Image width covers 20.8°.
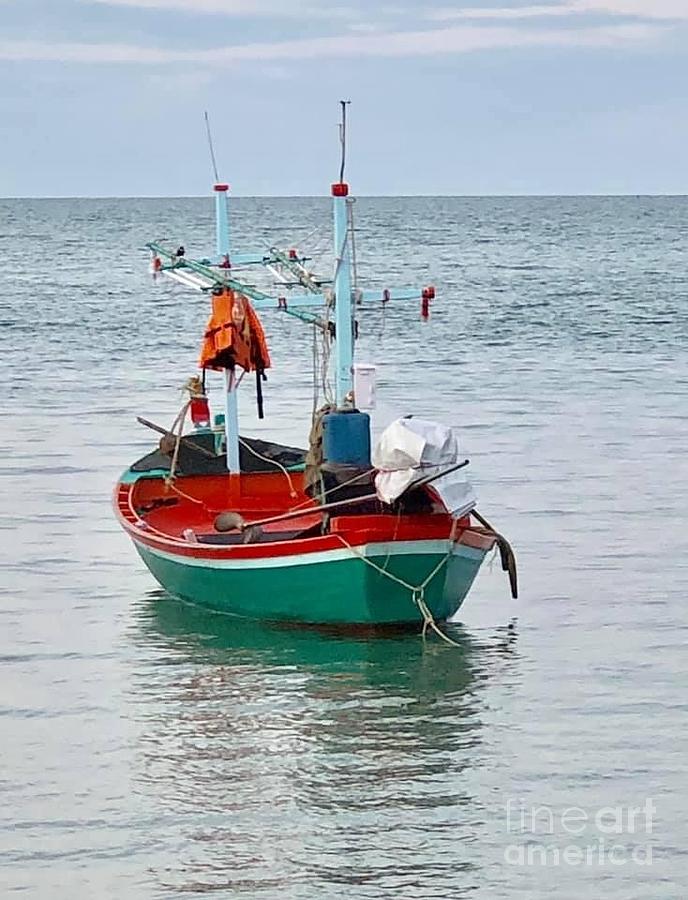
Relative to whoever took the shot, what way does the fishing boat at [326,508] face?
facing away from the viewer and to the left of the viewer
